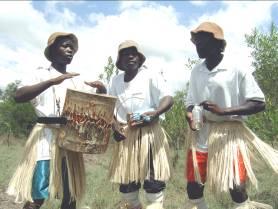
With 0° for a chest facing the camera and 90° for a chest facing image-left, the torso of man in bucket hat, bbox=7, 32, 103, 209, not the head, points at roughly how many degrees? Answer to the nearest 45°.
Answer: approximately 315°

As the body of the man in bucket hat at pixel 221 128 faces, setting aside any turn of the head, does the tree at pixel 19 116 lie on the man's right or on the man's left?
on the man's right

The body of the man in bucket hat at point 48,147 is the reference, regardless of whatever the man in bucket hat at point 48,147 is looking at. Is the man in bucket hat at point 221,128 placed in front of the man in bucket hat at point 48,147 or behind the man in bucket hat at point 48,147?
in front

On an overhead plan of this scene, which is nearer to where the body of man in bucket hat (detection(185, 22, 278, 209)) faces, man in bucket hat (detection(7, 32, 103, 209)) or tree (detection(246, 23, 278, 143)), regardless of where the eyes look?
the man in bucket hat

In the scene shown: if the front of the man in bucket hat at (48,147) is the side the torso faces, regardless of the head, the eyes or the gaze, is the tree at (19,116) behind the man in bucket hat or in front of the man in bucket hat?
behind

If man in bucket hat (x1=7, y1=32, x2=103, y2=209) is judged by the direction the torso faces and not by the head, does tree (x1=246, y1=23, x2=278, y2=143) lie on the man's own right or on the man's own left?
on the man's own left

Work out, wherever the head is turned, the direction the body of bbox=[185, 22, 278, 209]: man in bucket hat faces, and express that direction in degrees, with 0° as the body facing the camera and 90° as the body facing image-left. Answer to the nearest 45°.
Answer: approximately 45°

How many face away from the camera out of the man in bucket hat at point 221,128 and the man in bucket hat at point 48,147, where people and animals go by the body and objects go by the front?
0

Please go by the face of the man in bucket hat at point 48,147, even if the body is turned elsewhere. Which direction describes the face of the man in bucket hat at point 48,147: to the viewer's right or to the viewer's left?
to the viewer's right

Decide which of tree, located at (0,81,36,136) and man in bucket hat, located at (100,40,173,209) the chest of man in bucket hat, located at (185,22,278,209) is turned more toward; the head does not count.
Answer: the man in bucket hat
